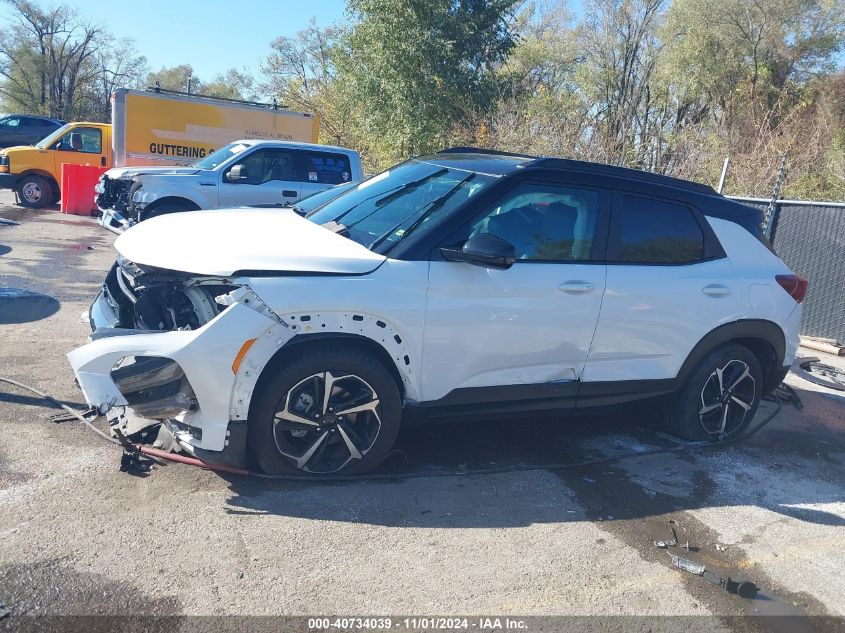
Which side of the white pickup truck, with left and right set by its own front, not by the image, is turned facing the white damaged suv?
left

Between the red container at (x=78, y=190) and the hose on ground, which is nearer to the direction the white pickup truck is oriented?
the red container

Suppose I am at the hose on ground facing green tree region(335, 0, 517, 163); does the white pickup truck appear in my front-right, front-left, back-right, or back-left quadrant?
front-left

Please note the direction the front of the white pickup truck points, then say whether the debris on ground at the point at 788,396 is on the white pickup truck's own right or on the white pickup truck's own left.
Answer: on the white pickup truck's own left

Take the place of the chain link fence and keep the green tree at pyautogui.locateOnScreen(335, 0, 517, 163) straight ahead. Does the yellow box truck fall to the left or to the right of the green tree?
left

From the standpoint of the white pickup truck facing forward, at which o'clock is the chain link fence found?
The chain link fence is roughly at 7 o'clock from the white pickup truck.

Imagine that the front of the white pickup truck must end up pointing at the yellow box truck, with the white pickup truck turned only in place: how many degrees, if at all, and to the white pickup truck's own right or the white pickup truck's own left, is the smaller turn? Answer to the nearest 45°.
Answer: approximately 90° to the white pickup truck's own right

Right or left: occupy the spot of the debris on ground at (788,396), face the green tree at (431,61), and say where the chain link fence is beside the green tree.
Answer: right

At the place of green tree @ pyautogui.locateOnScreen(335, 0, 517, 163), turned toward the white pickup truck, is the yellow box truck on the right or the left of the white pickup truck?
right

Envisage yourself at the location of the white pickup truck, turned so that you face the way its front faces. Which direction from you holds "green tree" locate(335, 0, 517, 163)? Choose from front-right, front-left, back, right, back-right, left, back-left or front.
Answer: back-right

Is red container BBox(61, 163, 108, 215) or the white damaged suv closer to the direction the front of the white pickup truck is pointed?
the red container

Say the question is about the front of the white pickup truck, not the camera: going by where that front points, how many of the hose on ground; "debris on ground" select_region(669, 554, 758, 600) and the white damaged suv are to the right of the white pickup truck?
0

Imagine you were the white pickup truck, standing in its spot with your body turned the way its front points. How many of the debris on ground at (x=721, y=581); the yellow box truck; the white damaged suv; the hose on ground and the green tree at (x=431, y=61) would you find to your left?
3

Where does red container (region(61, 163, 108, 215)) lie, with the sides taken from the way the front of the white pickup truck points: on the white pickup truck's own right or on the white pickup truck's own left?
on the white pickup truck's own right

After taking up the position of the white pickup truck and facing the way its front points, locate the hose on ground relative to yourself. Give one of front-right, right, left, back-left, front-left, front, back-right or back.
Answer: left

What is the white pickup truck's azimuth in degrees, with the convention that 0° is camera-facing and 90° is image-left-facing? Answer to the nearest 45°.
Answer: approximately 90°

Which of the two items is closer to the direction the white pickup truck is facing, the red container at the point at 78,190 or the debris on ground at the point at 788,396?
the red container
